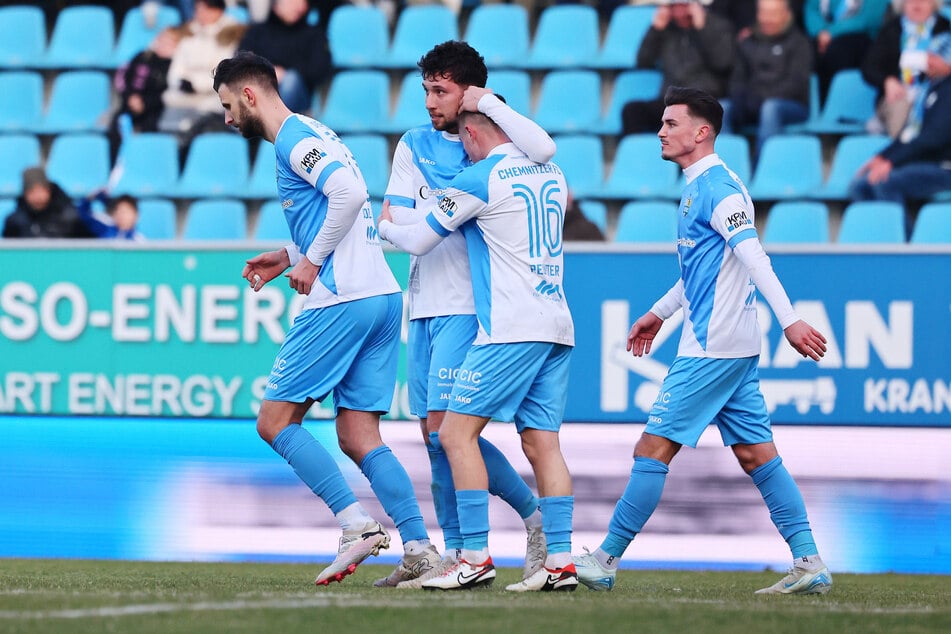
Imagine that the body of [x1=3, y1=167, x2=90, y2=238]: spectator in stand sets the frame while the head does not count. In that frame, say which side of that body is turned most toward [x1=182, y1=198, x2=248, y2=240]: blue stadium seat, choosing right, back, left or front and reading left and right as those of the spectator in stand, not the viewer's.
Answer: left

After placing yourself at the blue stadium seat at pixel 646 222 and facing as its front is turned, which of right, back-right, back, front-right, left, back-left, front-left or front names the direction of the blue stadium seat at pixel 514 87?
back-right

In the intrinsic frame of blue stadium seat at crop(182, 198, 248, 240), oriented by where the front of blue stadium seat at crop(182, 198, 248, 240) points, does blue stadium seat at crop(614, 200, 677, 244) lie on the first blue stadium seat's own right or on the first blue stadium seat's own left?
on the first blue stadium seat's own left

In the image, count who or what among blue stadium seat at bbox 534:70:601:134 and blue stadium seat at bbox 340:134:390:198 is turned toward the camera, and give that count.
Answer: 2

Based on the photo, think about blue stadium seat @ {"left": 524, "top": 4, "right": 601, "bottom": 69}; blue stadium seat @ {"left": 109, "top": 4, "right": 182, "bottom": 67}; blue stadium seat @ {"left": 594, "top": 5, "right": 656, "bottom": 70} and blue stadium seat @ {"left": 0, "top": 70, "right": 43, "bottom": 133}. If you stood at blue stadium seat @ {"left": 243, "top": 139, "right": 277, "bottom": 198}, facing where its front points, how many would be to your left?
2
